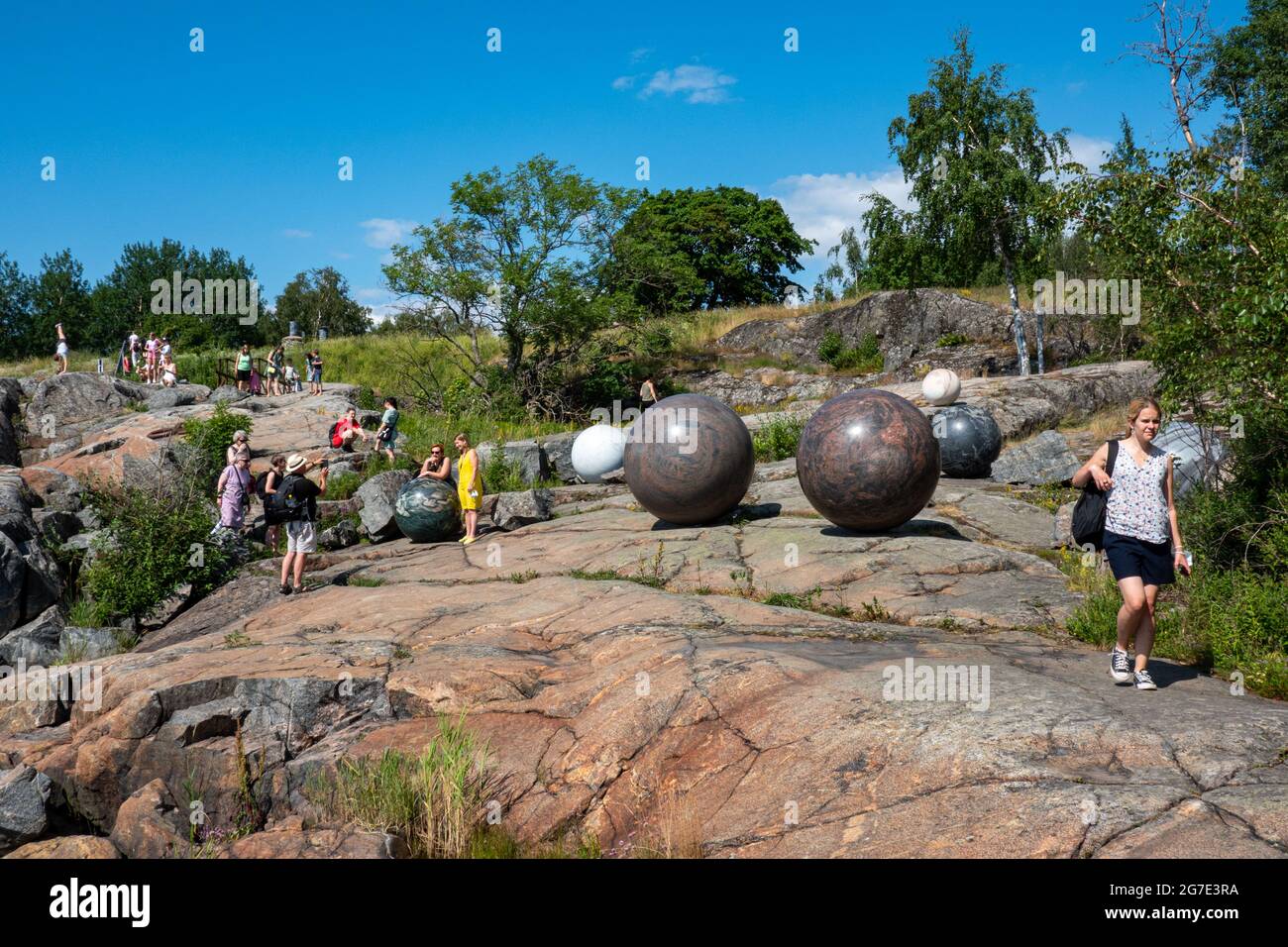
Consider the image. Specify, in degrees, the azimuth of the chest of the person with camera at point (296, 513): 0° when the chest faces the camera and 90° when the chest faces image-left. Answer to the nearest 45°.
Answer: approximately 225°

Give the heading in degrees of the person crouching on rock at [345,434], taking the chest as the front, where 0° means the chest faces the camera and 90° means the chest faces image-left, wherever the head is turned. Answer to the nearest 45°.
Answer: approximately 315°

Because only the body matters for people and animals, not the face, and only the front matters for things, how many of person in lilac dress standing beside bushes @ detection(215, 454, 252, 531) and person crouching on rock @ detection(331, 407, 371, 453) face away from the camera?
0

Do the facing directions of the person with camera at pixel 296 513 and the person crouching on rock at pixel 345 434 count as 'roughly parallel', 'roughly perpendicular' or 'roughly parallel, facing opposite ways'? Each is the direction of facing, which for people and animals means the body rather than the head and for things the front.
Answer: roughly perpendicular

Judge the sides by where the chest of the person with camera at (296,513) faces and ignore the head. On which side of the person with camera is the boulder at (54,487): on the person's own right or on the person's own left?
on the person's own left

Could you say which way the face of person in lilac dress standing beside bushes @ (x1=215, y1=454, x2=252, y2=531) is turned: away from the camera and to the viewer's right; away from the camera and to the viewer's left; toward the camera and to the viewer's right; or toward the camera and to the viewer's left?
toward the camera and to the viewer's right

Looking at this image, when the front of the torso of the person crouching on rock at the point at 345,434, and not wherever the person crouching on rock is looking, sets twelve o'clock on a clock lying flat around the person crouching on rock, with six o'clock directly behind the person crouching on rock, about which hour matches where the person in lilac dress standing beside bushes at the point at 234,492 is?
The person in lilac dress standing beside bushes is roughly at 2 o'clock from the person crouching on rock.

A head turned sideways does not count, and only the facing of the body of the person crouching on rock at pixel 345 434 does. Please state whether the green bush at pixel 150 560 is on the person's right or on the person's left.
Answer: on the person's right

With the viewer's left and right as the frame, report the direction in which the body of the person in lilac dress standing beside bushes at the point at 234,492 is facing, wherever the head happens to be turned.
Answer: facing the viewer and to the right of the viewer
